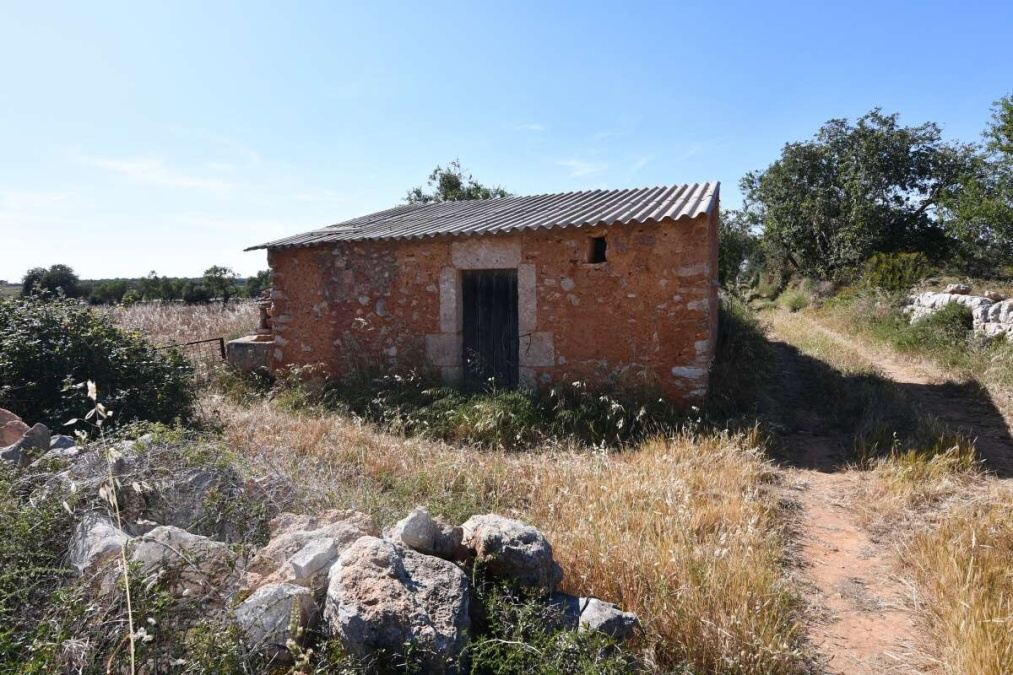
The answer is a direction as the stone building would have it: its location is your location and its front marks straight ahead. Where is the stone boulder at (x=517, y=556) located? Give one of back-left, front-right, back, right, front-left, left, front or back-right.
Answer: front-left

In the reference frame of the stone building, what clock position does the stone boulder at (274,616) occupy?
The stone boulder is roughly at 11 o'clock from the stone building.

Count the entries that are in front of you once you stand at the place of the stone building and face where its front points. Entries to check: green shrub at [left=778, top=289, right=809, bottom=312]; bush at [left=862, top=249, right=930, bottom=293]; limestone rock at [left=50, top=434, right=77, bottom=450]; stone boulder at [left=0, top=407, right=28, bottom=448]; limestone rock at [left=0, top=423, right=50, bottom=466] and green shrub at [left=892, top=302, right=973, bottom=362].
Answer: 3

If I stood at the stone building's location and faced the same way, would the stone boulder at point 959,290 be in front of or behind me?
behind

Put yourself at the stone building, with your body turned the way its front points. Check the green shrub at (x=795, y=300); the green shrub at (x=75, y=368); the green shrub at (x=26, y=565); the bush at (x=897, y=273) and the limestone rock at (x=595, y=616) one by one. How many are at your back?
2

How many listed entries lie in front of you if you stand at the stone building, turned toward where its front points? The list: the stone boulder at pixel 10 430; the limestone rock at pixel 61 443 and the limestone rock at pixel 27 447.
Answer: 3

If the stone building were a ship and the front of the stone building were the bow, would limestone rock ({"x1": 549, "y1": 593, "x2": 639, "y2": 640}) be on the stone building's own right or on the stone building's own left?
on the stone building's own left

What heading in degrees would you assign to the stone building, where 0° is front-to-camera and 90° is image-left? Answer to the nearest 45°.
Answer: approximately 45°

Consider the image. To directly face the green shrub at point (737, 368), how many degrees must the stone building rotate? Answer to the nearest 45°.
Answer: approximately 135° to its left

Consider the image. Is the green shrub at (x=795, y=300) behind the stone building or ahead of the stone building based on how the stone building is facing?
behind
